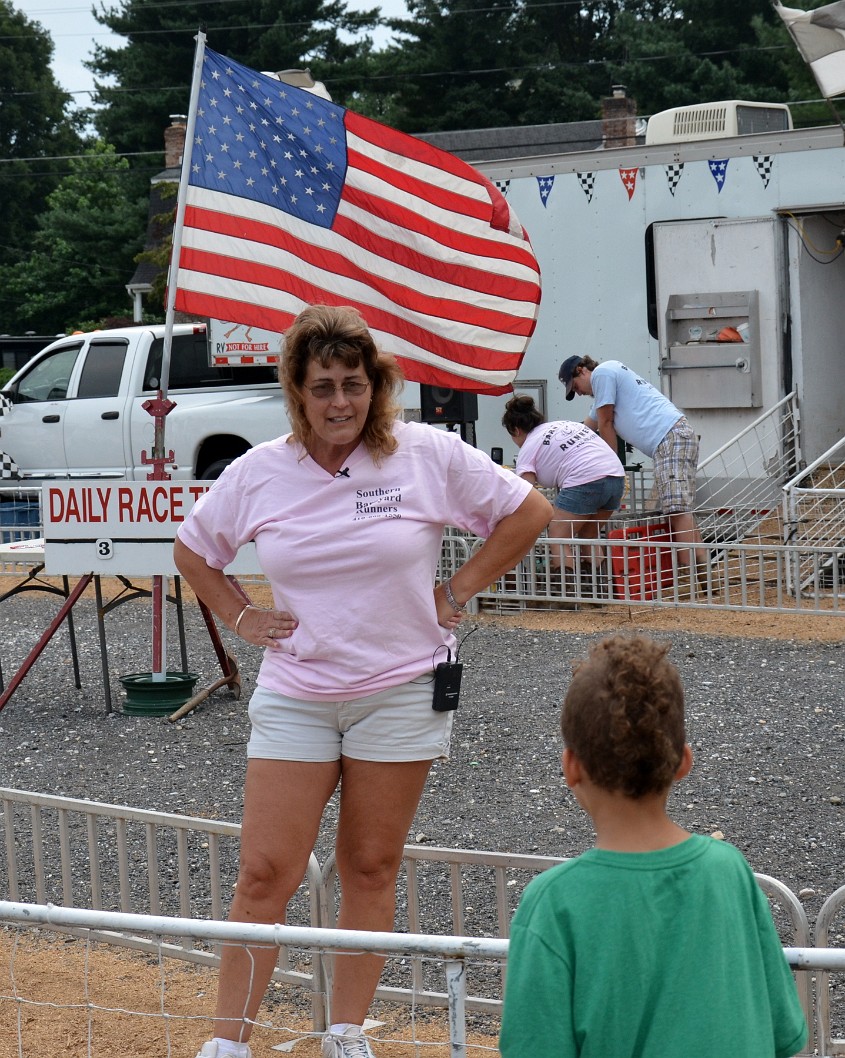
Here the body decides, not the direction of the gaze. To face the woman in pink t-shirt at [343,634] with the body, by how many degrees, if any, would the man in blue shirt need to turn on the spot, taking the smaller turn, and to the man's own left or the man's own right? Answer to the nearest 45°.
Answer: approximately 90° to the man's own left

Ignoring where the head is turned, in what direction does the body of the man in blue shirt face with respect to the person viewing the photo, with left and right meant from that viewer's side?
facing to the left of the viewer

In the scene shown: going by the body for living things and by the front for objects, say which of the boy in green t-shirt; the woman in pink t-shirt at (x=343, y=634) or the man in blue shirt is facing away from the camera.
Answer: the boy in green t-shirt

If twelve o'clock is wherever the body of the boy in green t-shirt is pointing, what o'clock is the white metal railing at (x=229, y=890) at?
The white metal railing is roughly at 11 o'clock from the boy in green t-shirt.

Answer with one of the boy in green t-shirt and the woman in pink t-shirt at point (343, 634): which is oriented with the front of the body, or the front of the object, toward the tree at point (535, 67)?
the boy in green t-shirt

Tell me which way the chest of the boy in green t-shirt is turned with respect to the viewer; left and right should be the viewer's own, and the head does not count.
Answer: facing away from the viewer

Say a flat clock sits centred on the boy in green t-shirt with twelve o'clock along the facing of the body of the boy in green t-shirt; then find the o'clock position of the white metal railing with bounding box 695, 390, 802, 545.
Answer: The white metal railing is roughly at 12 o'clock from the boy in green t-shirt.

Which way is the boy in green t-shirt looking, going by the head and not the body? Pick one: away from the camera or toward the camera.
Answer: away from the camera
